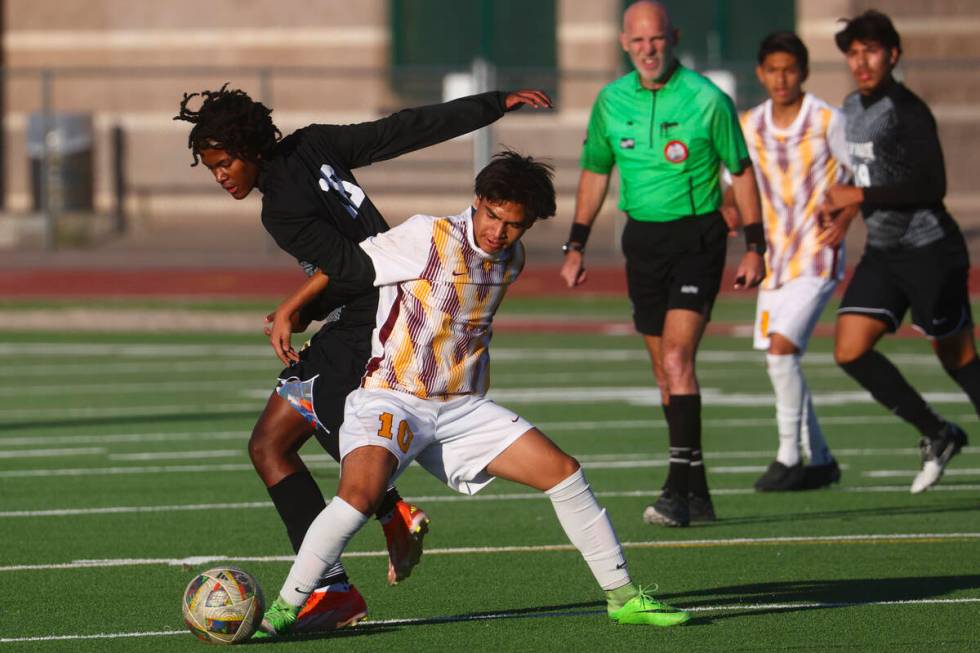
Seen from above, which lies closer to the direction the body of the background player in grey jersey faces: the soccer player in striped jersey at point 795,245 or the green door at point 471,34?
the soccer player in striped jersey

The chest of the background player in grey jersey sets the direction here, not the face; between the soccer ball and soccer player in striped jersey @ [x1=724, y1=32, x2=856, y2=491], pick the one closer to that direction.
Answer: the soccer ball

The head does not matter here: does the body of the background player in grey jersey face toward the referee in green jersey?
yes

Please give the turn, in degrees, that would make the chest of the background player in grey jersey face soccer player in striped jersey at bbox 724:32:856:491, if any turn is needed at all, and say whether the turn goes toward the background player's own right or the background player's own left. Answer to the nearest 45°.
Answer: approximately 90° to the background player's own right

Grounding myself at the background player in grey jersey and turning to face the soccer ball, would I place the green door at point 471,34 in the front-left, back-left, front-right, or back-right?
back-right

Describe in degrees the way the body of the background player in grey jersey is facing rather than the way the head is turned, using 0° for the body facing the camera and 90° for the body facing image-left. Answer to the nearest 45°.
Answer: approximately 45°
